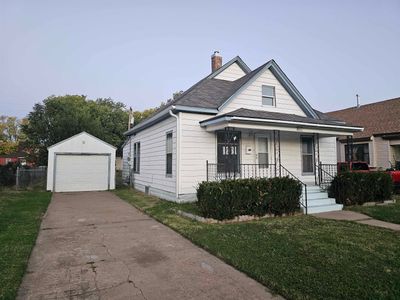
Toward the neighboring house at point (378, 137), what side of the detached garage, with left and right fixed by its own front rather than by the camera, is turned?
left

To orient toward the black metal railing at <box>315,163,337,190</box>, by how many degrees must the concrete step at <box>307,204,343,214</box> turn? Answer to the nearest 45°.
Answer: approximately 135° to its left

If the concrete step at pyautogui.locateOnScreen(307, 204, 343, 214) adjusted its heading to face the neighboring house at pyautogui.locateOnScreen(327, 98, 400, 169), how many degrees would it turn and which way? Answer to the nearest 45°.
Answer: approximately 135° to its left

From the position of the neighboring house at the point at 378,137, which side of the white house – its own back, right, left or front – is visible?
left

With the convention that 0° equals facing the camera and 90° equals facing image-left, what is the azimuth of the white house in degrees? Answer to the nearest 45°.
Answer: approximately 315°

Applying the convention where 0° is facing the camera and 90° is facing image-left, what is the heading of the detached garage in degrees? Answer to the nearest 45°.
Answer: approximately 0°

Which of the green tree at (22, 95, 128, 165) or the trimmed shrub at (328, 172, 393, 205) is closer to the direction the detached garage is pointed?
the trimmed shrub

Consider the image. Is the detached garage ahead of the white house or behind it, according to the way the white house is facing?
behind

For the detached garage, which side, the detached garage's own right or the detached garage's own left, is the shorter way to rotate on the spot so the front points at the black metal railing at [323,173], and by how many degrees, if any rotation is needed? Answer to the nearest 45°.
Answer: approximately 45° to the detached garage's own left

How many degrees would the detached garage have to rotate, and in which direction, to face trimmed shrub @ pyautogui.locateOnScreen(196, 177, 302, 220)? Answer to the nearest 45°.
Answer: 0° — it already faces it

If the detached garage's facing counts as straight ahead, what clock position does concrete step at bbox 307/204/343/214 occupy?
The concrete step is roughly at 11 o'clock from the detached garage.
